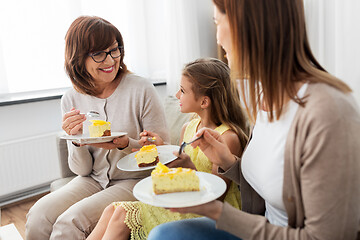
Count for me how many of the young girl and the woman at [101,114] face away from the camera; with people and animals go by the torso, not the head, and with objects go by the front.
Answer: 0

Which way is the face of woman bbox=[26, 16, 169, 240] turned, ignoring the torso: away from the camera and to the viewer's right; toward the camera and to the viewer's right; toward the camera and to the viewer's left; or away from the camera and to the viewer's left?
toward the camera and to the viewer's right

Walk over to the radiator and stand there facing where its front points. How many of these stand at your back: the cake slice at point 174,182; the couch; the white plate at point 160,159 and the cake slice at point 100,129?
0

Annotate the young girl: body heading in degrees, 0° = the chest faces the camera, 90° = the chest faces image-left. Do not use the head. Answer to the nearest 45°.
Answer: approximately 45°

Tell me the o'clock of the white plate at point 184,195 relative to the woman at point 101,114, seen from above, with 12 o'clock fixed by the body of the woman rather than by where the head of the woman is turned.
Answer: The white plate is roughly at 10 o'clock from the woman.

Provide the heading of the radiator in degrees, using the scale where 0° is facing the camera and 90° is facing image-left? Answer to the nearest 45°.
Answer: approximately 315°

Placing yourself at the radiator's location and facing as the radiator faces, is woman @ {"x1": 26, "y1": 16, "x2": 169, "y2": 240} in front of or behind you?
in front

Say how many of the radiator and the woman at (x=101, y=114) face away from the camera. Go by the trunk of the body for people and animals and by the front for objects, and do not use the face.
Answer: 0

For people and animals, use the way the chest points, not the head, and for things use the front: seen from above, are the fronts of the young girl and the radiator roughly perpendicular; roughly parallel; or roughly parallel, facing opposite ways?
roughly perpendicular
